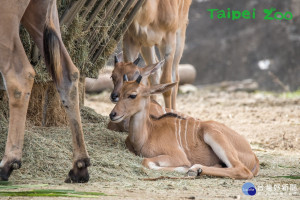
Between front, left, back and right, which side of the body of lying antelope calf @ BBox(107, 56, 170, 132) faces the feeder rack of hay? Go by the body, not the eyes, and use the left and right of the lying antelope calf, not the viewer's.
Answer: front

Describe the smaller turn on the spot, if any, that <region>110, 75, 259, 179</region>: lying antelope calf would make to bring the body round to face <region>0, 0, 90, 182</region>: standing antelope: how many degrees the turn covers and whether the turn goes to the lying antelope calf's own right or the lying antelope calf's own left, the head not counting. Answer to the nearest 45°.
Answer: approximately 45° to the lying antelope calf's own left

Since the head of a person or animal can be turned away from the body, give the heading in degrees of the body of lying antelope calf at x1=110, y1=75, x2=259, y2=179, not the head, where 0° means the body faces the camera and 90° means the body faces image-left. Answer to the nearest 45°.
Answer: approximately 90°

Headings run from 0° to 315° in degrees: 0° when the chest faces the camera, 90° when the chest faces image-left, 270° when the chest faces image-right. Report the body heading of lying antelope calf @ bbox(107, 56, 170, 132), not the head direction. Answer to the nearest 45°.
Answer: approximately 45°

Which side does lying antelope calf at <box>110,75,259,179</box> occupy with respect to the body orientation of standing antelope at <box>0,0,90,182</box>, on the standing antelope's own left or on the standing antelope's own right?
on the standing antelope's own right
